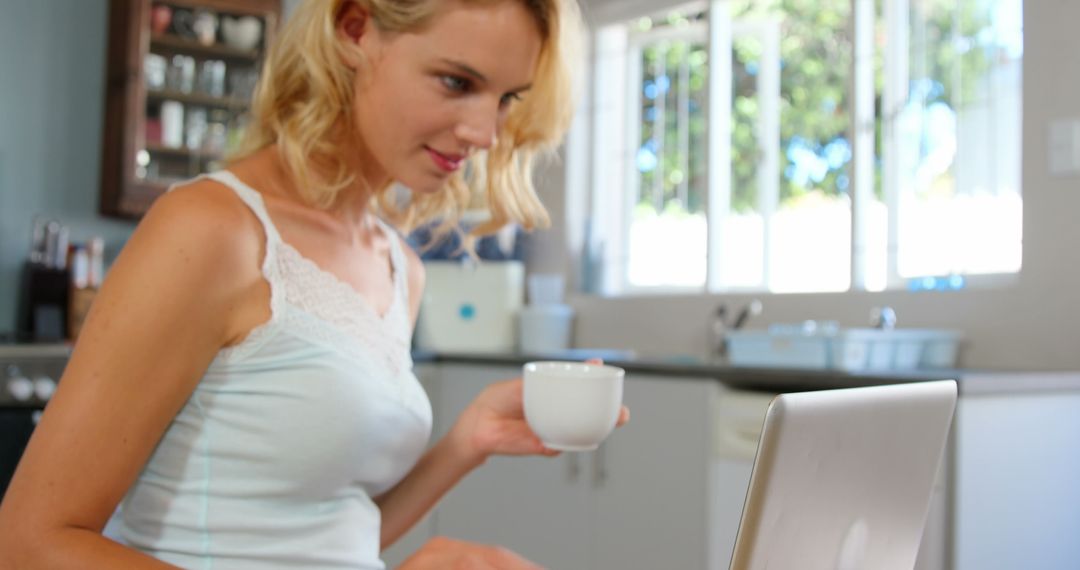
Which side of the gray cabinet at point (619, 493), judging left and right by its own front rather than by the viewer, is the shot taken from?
front

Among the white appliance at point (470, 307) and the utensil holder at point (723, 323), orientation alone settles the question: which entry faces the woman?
the white appliance

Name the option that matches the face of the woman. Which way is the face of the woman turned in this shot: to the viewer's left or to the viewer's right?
to the viewer's right

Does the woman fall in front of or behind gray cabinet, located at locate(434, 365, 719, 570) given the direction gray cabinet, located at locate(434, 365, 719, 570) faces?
in front

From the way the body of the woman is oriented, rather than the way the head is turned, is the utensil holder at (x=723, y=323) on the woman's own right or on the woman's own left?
on the woman's own left

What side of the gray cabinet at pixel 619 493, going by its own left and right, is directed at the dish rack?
left

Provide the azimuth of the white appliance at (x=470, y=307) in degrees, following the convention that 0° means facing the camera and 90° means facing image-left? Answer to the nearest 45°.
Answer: approximately 0°
